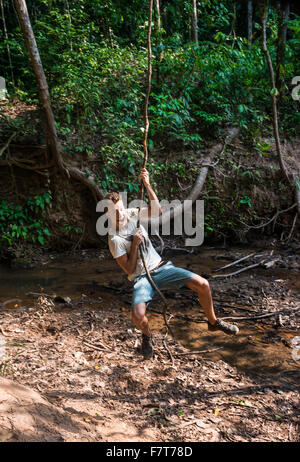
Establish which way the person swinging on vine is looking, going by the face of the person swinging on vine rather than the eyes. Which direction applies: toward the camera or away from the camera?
toward the camera

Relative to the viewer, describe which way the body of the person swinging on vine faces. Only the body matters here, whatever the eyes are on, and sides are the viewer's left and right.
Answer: facing the viewer and to the right of the viewer
